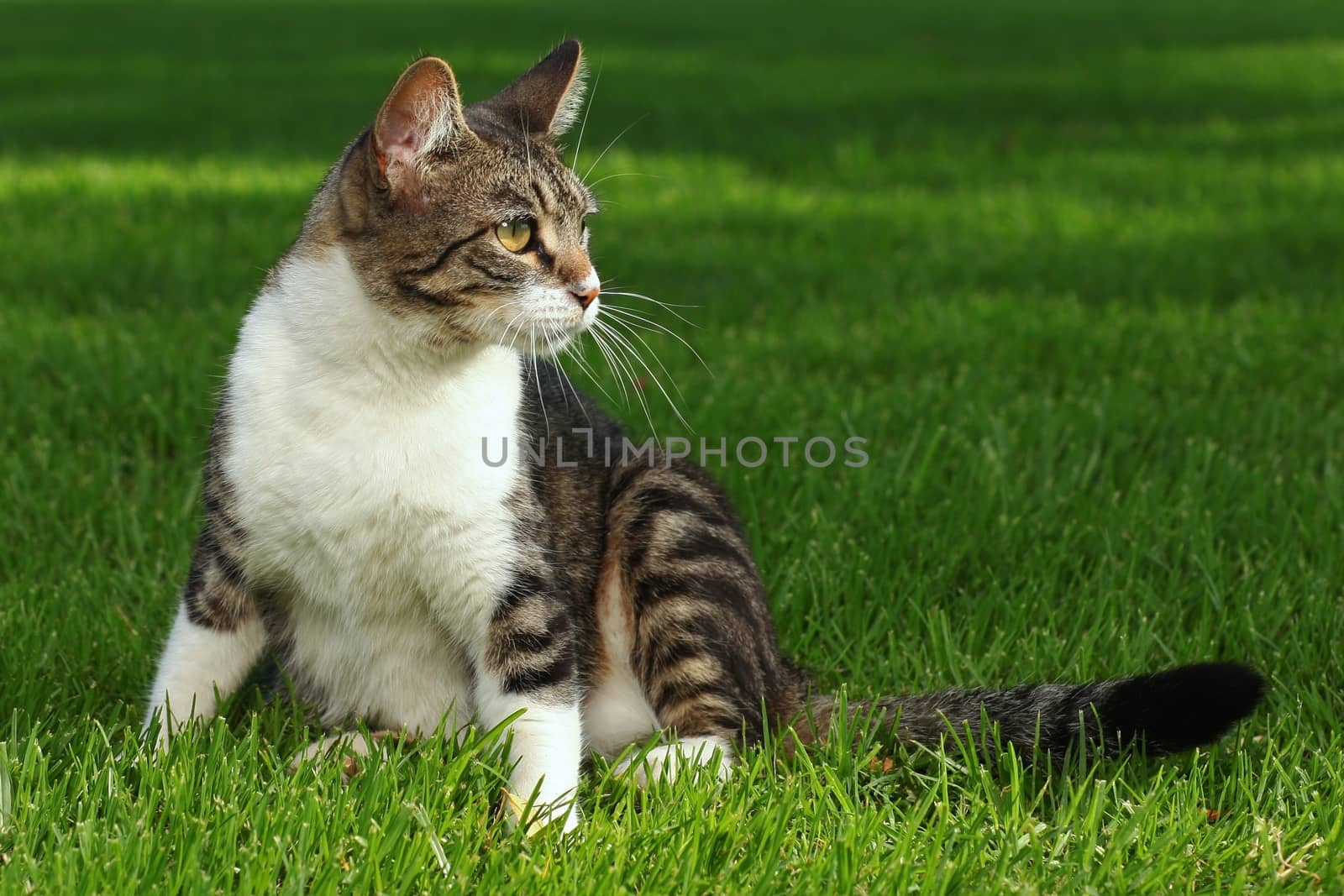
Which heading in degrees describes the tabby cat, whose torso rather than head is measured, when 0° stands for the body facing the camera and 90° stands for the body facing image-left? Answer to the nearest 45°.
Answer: approximately 45°
